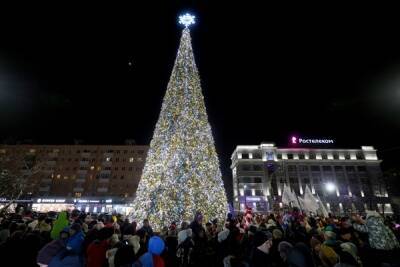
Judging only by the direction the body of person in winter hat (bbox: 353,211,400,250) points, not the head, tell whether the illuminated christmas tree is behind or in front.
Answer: in front

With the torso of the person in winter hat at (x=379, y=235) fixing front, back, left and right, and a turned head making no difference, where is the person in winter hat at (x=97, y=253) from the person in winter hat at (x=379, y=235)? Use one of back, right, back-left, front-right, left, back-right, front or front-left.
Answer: left

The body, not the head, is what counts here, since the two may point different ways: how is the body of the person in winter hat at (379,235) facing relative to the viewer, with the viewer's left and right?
facing away from the viewer and to the left of the viewer

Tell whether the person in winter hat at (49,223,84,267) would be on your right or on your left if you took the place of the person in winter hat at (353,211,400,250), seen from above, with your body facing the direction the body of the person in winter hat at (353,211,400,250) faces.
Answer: on your left

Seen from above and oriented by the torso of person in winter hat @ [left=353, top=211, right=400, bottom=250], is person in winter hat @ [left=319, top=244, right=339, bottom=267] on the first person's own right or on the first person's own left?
on the first person's own left

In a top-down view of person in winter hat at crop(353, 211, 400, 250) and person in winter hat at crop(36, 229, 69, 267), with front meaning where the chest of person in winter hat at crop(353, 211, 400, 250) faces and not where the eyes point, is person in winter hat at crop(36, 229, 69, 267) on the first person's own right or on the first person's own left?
on the first person's own left

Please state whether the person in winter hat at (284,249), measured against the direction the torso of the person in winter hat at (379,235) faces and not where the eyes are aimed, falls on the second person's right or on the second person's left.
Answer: on the second person's left

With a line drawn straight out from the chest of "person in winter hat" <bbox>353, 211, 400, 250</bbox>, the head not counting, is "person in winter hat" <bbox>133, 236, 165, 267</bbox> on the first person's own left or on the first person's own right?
on the first person's own left

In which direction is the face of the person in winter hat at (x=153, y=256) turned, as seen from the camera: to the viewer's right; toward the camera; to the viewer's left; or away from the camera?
away from the camera

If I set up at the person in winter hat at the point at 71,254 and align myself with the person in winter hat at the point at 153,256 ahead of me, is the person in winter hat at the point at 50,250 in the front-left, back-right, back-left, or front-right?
back-left

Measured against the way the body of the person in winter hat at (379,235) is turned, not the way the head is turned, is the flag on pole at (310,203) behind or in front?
in front
